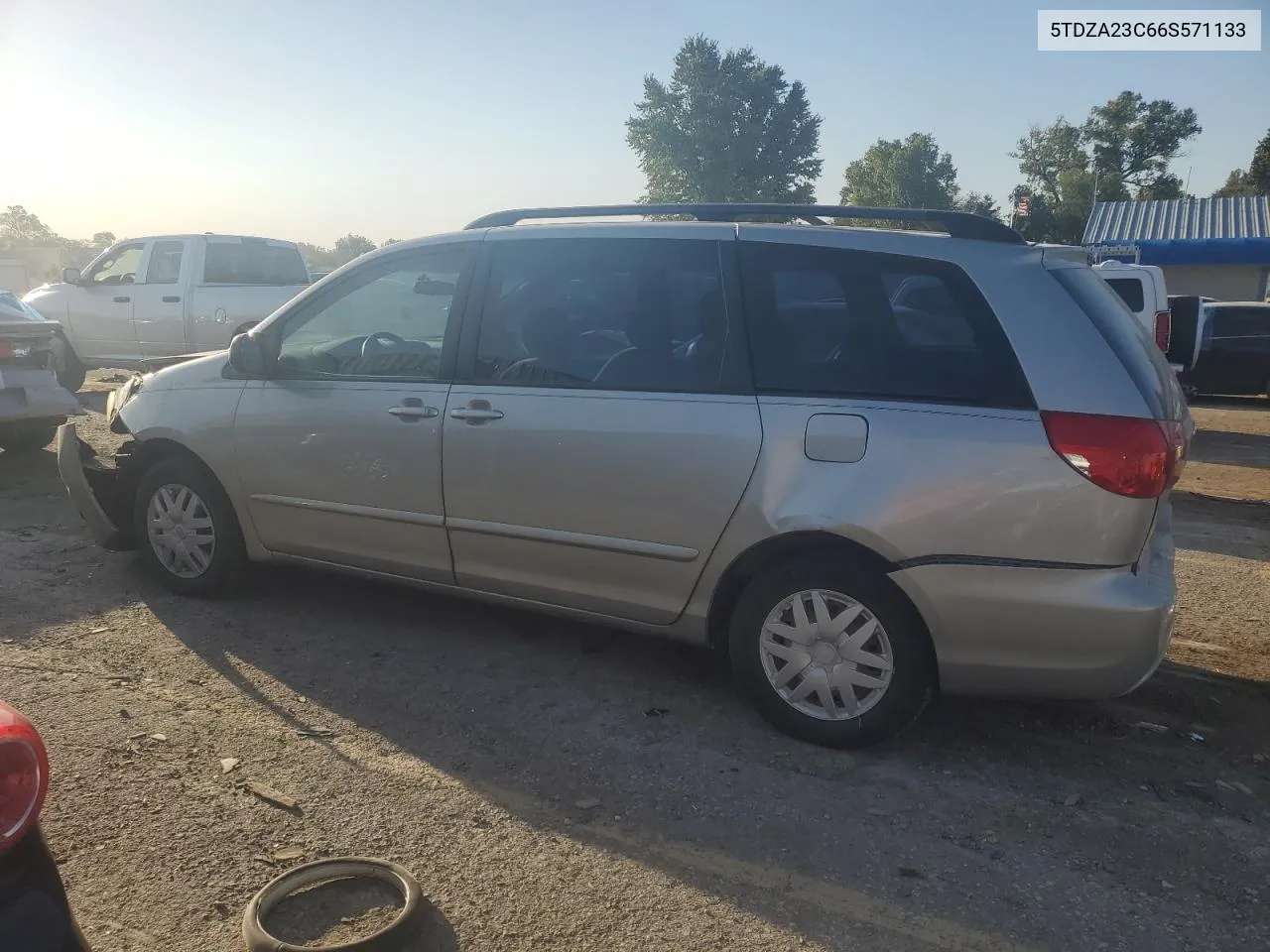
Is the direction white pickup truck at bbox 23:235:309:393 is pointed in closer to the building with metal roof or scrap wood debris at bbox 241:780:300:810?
the scrap wood debris

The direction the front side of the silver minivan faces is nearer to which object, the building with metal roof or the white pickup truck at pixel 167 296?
the white pickup truck

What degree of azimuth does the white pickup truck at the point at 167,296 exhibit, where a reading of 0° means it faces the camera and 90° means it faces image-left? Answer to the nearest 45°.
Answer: approximately 45°

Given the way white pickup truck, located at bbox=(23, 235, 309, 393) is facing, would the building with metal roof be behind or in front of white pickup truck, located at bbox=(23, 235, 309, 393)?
behind

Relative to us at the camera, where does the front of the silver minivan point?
facing away from the viewer and to the left of the viewer

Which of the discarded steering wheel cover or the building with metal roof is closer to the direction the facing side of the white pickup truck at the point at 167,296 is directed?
the discarded steering wheel cover

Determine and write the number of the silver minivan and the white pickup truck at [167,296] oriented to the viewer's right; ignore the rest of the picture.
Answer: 0

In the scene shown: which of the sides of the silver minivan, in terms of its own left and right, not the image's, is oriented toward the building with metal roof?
right

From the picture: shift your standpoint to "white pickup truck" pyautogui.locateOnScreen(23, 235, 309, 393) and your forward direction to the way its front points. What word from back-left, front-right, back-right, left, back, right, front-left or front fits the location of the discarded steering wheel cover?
front-left

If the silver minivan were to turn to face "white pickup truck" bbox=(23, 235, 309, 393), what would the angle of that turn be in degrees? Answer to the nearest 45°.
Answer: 0° — it already faces it

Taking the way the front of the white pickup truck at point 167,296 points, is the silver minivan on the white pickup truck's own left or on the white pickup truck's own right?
on the white pickup truck's own left
